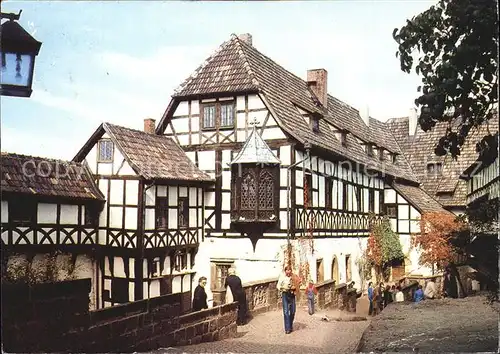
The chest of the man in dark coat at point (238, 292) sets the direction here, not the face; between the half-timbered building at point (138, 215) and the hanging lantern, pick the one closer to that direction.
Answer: the half-timbered building

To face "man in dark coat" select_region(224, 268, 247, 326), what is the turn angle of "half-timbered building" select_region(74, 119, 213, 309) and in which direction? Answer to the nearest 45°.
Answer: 0° — it already faces them

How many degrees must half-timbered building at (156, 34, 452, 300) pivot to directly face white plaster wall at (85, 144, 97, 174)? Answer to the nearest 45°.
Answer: approximately 90° to its right

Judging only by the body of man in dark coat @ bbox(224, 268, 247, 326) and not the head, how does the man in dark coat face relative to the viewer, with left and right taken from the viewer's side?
facing away from the viewer and to the left of the viewer

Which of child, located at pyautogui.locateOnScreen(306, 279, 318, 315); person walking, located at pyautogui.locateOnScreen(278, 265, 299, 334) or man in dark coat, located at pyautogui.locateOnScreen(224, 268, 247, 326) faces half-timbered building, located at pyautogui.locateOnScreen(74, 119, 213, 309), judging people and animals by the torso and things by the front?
the man in dark coat

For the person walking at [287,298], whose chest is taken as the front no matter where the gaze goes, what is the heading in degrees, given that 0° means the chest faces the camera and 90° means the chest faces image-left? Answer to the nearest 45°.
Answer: approximately 0°
